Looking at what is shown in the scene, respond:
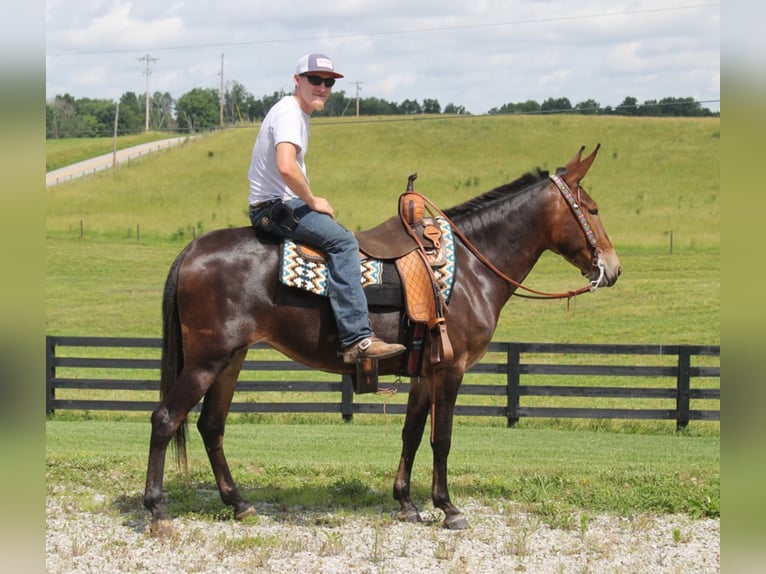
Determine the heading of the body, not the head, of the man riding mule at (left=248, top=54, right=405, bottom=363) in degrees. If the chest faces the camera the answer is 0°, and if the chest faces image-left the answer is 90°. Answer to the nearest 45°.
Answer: approximately 270°

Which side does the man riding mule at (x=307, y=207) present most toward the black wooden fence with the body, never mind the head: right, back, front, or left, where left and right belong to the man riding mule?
left

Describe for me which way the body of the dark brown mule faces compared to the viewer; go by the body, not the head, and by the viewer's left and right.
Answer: facing to the right of the viewer

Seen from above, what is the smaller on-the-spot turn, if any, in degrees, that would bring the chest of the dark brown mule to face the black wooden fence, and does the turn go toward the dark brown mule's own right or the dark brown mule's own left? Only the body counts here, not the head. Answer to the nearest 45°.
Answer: approximately 90° to the dark brown mule's own left
